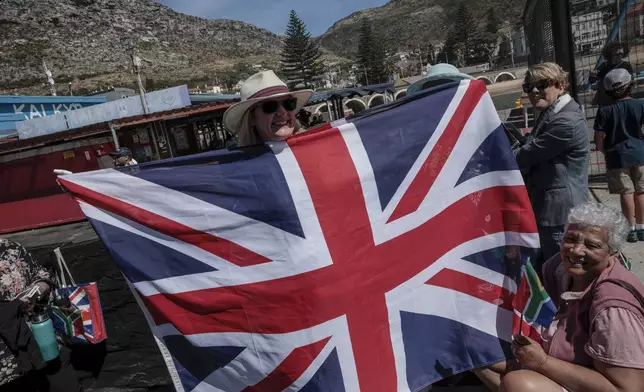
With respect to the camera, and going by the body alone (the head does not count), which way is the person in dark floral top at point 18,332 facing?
to the viewer's right

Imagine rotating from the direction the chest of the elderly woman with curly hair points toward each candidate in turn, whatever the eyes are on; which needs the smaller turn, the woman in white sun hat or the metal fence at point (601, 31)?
the woman in white sun hat

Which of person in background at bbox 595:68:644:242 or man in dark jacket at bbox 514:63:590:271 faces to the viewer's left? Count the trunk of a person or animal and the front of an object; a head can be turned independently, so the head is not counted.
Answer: the man in dark jacket

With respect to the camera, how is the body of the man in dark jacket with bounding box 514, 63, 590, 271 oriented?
to the viewer's left

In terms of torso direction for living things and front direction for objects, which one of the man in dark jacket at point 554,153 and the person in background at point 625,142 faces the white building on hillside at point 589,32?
the person in background

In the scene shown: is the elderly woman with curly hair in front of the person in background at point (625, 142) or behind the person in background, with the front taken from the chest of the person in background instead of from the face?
behind

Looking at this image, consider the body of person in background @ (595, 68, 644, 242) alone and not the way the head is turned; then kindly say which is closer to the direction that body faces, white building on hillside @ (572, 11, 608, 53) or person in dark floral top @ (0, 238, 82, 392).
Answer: the white building on hillside

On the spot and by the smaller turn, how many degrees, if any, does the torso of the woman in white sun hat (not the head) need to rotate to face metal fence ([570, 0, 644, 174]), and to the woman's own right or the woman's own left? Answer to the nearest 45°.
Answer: approximately 90° to the woman's own left

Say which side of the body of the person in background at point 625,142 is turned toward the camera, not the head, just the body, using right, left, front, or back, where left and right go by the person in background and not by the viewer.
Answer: back

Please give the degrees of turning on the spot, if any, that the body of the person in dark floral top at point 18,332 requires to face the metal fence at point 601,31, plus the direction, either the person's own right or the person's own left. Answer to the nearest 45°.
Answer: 0° — they already face it
